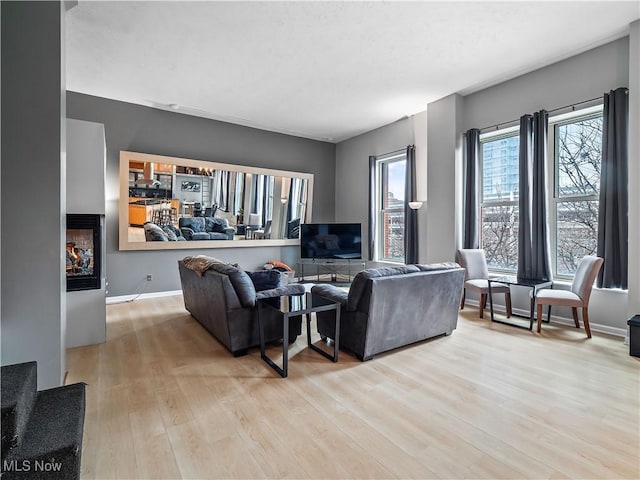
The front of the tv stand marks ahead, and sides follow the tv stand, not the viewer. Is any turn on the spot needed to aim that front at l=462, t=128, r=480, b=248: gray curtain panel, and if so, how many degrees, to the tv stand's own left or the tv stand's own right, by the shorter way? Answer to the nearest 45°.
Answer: approximately 45° to the tv stand's own left

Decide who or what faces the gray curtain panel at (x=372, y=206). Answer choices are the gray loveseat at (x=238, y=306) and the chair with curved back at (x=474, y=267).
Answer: the gray loveseat

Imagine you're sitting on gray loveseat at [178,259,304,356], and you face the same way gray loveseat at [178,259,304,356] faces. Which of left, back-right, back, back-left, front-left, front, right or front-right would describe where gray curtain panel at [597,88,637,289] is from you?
front-right

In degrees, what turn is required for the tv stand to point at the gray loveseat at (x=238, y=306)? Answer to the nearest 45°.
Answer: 0° — it already faces it

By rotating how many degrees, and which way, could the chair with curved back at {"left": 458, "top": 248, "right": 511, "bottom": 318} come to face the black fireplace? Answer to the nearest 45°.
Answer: approximately 90° to its right

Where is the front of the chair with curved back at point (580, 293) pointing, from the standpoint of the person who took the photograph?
facing to the left of the viewer

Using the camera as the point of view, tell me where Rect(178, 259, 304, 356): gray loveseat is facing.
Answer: facing away from the viewer and to the right of the viewer

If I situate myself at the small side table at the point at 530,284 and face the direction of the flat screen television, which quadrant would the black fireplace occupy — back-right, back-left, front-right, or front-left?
front-left

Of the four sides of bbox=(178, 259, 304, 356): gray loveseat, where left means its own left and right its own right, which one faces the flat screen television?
front

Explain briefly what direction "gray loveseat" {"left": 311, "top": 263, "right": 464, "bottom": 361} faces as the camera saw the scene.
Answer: facing away from the viewer and to the left of the viewer

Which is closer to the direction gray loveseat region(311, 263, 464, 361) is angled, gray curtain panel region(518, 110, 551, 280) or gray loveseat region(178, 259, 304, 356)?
the gray loveseat

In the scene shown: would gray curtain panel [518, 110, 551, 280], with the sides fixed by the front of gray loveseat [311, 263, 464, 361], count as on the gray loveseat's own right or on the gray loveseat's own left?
on the gray loveseat's own right

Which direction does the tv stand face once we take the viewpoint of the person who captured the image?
facing the viewer

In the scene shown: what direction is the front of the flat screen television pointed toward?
toward the camera

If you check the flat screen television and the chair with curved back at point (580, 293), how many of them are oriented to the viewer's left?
1
